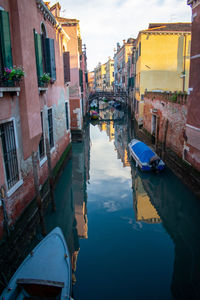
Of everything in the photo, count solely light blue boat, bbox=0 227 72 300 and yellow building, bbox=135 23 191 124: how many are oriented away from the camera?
1

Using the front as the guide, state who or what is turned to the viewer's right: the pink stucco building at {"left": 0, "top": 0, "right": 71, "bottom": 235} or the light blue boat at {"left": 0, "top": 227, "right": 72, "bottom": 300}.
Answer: the pink stucco building

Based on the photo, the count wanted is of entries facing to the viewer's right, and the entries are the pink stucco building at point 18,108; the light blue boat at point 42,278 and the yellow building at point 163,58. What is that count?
1

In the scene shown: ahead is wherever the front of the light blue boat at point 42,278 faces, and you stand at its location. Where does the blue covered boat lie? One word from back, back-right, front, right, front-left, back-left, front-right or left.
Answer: front-right

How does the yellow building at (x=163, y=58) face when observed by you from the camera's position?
facing to the left of the viewer

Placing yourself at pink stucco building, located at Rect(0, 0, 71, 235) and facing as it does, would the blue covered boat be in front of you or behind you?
in front

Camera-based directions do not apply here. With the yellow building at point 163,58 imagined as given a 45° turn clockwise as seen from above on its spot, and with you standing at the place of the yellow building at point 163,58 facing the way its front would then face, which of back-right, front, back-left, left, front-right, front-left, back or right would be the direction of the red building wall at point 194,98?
back-left

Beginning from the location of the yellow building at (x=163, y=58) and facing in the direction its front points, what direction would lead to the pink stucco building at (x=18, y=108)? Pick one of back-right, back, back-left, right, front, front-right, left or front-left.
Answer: left

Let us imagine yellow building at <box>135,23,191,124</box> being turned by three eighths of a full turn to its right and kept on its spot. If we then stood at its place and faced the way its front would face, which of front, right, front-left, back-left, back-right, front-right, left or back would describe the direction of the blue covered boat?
back-right

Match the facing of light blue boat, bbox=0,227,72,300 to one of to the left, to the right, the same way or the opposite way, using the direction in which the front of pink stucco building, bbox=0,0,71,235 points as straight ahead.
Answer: to the left

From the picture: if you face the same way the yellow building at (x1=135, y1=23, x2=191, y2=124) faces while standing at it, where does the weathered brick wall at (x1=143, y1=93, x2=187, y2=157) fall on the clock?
The weathered brick wall is roughly at 9 o'clock from the yellow building.

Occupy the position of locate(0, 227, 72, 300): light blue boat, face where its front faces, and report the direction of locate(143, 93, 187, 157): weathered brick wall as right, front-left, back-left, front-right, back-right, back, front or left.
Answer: front-right

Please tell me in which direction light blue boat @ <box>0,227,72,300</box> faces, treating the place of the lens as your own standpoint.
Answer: facing away from the viewer
